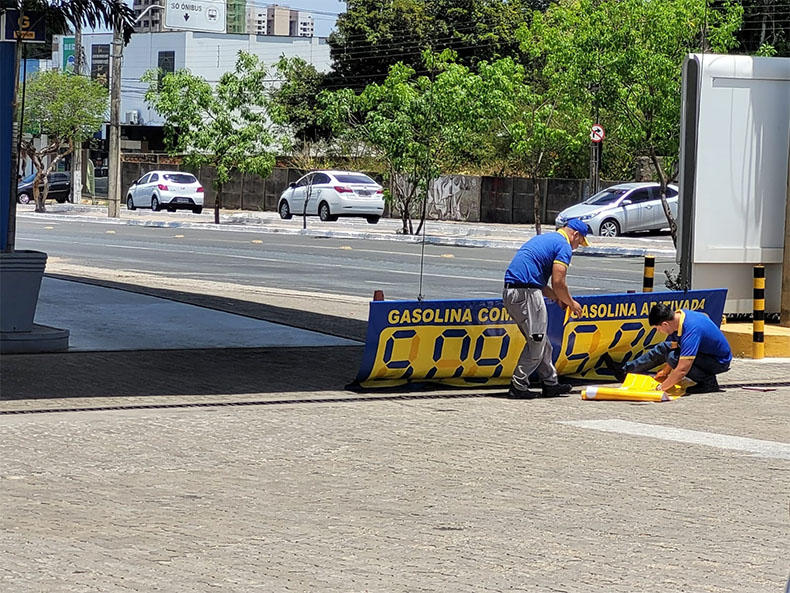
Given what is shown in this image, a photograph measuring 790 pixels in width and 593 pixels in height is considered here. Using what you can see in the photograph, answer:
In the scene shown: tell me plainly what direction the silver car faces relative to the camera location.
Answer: facing the viewer and to the left of the viewer

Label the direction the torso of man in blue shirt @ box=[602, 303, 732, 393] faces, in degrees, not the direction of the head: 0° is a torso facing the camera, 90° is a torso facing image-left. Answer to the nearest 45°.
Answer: approximately 90°

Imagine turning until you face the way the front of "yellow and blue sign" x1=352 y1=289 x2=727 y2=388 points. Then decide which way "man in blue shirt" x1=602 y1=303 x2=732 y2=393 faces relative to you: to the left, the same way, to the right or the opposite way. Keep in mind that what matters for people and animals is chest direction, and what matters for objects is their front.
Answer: to the right

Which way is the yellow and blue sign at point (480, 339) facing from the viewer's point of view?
toward the camera

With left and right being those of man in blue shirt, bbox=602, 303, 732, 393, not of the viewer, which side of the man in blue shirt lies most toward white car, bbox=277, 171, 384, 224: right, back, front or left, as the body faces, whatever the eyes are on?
right

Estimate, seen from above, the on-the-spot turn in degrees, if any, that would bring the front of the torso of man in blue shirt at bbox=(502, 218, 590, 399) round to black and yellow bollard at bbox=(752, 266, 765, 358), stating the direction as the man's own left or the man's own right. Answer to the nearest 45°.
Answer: approximately 45° to the man's own left

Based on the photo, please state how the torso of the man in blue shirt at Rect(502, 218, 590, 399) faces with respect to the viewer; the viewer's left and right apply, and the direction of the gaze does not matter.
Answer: facing to the right of the viewer

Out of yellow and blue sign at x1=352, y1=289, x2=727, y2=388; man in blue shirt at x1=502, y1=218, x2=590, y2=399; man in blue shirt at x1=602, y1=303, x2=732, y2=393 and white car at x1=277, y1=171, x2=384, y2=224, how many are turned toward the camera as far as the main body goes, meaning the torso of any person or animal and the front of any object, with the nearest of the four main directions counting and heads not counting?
1

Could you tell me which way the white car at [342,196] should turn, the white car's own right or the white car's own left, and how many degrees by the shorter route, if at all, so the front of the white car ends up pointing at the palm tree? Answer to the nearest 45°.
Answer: approximately 135° to the white car's own left

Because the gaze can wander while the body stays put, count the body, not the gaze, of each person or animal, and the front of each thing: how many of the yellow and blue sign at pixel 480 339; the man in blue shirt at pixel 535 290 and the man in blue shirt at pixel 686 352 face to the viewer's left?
1

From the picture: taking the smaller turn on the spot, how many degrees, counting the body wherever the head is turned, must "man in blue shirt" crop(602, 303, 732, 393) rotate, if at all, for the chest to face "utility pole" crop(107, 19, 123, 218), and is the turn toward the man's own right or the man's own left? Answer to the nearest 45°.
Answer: approximately 45° to the man's own right

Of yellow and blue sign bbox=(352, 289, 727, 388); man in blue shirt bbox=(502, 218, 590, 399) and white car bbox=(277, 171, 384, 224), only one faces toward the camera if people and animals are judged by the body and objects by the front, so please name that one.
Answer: the yellow and blue sign

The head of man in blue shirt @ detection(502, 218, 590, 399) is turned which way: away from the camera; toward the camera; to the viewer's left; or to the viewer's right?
to the viewer's right

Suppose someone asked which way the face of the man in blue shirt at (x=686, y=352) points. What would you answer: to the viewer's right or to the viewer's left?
to the viewer's left

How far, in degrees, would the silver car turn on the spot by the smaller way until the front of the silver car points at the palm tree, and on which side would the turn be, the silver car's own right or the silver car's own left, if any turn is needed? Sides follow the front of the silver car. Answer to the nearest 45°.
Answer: approximately 45° to the silver car's own left

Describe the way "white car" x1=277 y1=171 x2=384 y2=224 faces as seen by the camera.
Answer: facing away from the viewer and to the left of the viewer
